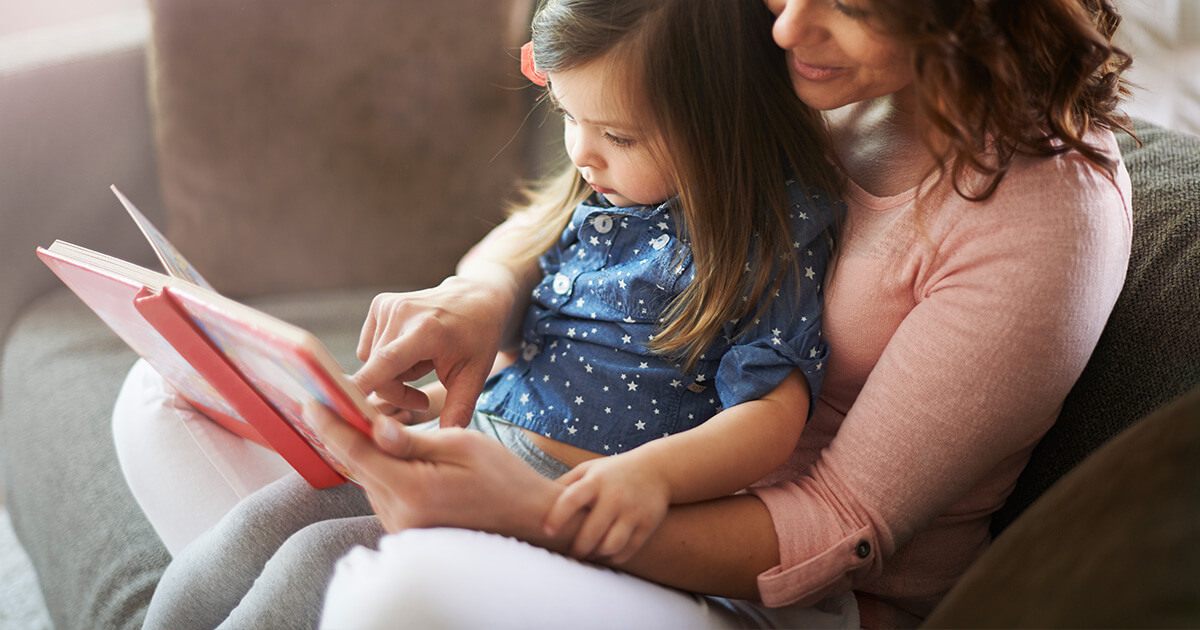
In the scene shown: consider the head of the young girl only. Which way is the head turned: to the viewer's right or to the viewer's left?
to the viewer's left

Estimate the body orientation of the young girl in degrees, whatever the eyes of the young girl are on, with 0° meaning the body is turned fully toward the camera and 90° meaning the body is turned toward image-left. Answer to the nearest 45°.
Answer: approximately 45°

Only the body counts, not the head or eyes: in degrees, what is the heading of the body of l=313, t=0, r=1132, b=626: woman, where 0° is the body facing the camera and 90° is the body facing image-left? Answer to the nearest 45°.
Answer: approximately 45°
